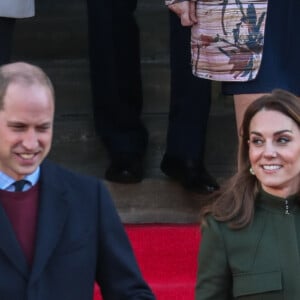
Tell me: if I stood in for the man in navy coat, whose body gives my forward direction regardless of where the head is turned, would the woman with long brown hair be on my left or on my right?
on my left

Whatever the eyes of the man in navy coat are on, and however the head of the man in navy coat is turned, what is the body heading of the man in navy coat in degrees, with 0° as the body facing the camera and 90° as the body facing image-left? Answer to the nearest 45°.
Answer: approximately 0°
